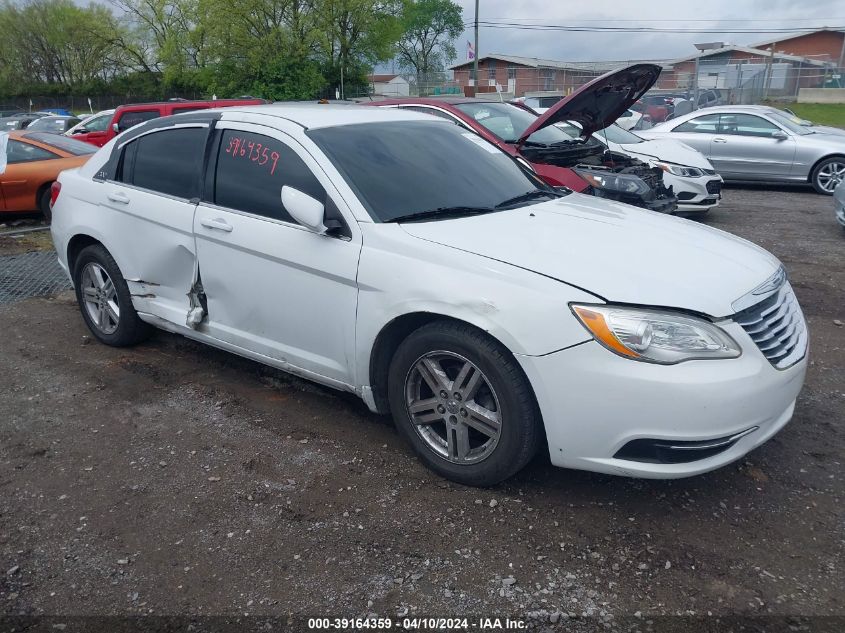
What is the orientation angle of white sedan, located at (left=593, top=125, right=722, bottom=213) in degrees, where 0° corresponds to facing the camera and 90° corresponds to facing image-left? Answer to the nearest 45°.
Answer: approximately 315°

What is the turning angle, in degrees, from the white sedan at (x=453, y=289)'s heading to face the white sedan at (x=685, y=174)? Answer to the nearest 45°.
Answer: approximately 90° to its left

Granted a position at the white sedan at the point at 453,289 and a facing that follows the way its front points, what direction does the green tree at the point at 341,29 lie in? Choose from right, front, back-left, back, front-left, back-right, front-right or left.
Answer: back-left

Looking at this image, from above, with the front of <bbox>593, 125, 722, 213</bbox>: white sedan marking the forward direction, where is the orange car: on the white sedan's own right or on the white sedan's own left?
on the white sedan's own right

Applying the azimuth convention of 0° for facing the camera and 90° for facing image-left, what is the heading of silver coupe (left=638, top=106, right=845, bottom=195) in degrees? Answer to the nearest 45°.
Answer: approximately 270°

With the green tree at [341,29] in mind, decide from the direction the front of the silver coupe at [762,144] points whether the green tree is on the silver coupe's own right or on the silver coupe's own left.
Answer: on the silver coupe's own left

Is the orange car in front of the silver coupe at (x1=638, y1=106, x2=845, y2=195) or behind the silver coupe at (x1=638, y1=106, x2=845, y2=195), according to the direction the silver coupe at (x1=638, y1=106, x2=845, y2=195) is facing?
behind

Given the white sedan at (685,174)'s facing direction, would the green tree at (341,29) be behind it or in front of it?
behind

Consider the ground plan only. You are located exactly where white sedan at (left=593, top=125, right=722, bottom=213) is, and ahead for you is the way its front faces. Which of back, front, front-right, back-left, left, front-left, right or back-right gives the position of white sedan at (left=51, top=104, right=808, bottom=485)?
front-right

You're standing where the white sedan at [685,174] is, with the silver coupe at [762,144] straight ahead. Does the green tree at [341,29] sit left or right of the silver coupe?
left

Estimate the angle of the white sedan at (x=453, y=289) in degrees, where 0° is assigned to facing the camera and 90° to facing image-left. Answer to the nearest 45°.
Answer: approximately 315°
